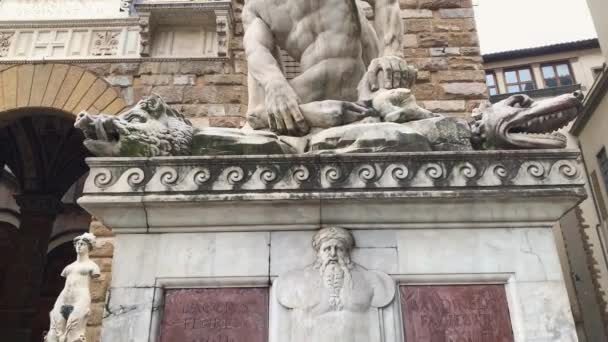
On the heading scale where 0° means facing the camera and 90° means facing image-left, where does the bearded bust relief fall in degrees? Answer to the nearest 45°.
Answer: approximately 0°

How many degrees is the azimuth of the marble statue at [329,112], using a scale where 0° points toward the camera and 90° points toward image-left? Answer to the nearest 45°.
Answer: approximately 0°

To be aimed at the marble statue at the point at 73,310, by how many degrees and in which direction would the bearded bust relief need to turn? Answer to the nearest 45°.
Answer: approximately 90° to its right

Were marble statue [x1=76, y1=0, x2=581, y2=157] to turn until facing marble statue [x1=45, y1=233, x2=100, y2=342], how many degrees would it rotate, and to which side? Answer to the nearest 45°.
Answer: approximately 90° to its right

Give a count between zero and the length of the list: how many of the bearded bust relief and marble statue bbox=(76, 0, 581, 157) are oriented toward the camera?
2
